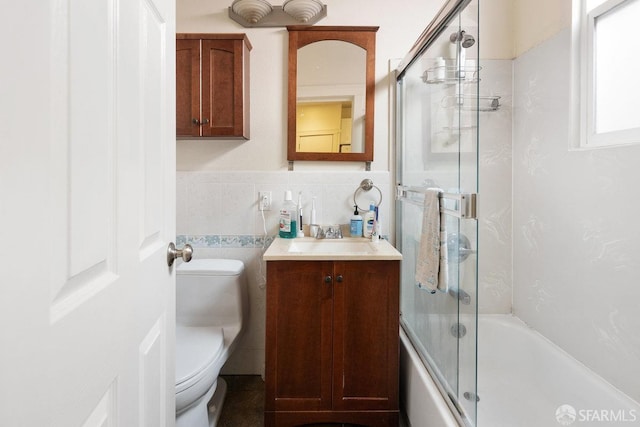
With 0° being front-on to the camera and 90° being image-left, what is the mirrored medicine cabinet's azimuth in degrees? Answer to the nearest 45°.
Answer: approximately 0°

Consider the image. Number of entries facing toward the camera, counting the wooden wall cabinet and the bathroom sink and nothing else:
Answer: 2

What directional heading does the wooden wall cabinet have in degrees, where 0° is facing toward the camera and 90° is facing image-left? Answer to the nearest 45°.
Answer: approximately 0°

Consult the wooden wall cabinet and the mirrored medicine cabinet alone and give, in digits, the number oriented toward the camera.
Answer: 2
